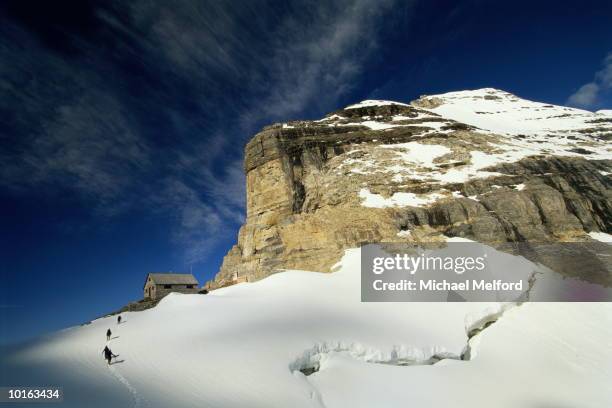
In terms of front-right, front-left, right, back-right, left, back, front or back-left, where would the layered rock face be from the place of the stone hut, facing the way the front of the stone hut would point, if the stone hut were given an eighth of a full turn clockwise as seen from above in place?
back-left

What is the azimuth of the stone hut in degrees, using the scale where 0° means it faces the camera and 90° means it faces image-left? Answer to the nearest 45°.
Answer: approximately 45°
